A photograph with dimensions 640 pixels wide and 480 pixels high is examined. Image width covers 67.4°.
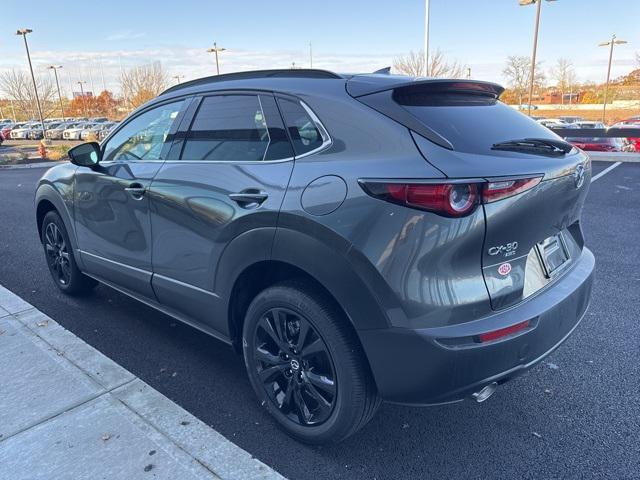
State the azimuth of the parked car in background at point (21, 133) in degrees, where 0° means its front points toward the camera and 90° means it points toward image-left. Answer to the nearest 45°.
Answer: approximately 45°

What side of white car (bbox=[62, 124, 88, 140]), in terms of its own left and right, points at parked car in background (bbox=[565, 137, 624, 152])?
left

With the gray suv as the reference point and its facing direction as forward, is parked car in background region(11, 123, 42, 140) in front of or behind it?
in front

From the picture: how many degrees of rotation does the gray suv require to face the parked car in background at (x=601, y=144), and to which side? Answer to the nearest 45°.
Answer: approximately 90° to its right

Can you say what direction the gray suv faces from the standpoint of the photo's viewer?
facing away from the viewer and to the left of the viewer

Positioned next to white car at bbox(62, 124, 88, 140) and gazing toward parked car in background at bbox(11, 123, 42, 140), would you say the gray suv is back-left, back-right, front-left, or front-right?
back-left

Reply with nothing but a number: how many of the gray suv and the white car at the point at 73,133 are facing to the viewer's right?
0

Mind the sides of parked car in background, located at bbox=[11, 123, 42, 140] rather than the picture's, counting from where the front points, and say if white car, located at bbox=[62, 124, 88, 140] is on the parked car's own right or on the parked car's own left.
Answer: on the parked car's own left

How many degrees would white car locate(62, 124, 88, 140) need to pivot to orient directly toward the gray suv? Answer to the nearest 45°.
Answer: approximately 45° to its left
